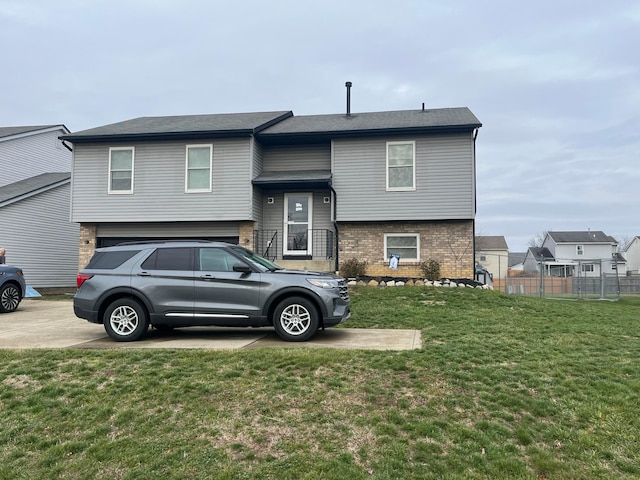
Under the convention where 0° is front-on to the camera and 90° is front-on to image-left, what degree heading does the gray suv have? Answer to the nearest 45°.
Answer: approximately 270°

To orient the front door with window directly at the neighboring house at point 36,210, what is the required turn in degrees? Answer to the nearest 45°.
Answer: approximately 90° to its right

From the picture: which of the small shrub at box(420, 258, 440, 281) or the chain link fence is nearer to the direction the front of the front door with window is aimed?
the small shrub

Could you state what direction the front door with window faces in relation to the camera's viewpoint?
facing the viewer

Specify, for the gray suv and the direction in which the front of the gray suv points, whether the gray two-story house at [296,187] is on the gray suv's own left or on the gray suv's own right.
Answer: on the gray suv's own left

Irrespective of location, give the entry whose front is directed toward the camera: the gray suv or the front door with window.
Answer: the front door with window

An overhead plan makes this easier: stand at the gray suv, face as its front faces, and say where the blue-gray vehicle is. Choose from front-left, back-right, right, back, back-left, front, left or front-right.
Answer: back-left

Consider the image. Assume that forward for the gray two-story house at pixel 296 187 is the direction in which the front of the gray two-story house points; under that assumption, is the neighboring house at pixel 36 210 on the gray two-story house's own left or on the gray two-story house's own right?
on the gray two-story house's own right

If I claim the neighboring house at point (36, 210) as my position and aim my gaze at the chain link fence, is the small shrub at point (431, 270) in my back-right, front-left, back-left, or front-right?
front-right

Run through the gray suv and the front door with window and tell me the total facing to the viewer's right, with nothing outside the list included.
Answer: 1

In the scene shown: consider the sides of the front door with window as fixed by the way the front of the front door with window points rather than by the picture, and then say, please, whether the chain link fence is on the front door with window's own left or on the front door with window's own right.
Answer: on the front door with window's own left

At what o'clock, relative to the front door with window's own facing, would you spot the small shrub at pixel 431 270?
The small shrub is roughly at 10 o'clock from the front door with window.

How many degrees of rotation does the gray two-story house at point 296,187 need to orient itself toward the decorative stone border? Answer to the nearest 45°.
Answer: approximately 45° to its left

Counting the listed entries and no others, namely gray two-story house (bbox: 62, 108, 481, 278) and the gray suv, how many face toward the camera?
1

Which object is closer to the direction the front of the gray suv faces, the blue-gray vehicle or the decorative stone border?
the decorative stone border

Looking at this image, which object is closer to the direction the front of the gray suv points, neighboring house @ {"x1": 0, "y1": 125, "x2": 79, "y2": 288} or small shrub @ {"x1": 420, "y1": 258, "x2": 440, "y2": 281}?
the small shrub
